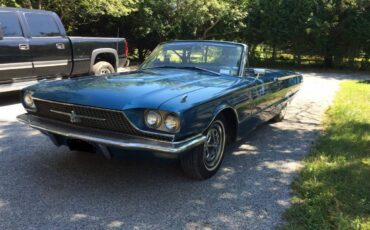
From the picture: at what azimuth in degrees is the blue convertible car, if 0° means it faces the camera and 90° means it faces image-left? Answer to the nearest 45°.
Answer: approximately 45°

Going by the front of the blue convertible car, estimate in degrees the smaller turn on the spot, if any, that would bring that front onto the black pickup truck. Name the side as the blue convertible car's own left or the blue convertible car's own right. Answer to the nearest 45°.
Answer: approximately 90° to the blue convertible car's own right
